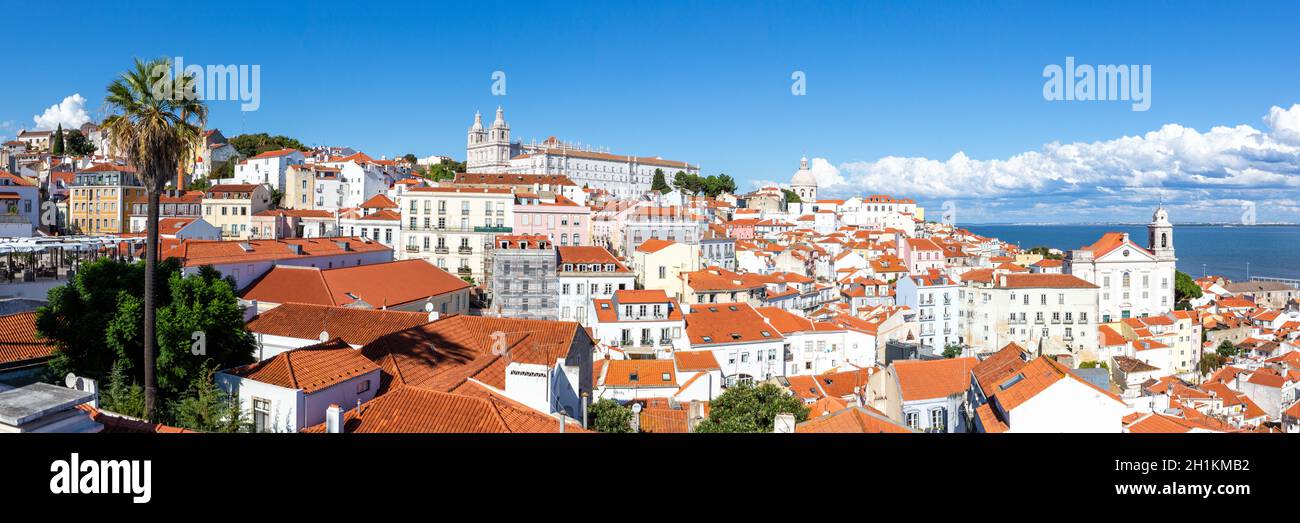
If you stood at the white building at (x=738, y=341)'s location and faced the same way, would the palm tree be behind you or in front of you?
in front

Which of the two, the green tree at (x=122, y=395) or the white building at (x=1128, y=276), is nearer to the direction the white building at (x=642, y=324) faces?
the green tree

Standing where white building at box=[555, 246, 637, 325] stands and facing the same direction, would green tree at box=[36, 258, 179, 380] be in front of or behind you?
in front

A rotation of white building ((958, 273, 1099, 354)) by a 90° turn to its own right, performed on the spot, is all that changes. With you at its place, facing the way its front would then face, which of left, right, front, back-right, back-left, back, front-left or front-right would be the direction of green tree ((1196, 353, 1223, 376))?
back-right

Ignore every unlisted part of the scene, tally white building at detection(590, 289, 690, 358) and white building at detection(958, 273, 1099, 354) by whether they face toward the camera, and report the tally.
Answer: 2

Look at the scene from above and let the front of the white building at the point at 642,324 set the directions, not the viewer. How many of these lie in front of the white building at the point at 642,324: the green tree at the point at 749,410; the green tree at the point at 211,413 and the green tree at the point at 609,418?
3

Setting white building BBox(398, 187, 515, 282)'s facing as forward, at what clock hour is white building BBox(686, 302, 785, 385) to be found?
white building BBox(686, 302, 785, 385) is roughly at 11 o'clock from white building BBox(398, 187, 515, 282).

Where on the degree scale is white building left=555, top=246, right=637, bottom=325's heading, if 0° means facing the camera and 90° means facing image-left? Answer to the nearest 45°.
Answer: approximately 0°

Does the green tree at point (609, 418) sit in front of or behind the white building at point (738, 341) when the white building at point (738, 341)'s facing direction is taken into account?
in front
